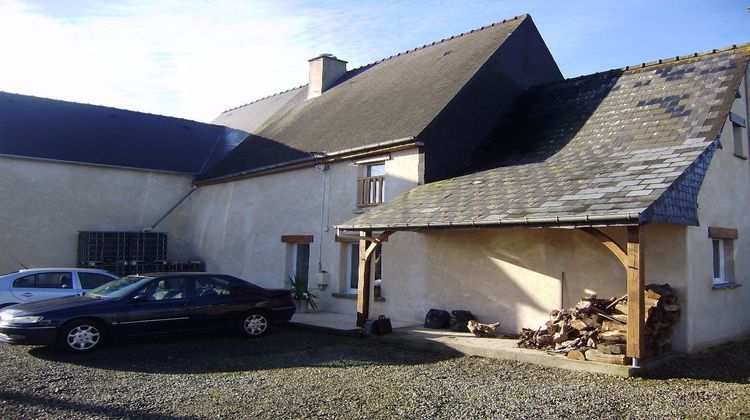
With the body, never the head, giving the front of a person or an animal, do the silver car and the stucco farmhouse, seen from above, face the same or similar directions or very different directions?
very different directions

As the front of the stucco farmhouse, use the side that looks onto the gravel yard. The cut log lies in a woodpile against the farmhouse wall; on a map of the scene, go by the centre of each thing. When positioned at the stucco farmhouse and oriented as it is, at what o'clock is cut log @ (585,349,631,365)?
The cut log is roughly at 10 o'clock from the stucco farmhouse.

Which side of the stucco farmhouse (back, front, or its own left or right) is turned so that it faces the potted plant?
front
